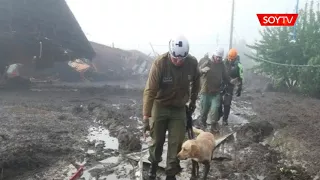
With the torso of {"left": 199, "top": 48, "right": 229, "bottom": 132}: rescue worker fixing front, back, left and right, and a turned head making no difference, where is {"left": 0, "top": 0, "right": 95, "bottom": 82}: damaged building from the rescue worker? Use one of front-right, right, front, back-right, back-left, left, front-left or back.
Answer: back-right

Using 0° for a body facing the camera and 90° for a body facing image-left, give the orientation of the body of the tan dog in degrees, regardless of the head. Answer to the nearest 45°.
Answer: approximately 45°

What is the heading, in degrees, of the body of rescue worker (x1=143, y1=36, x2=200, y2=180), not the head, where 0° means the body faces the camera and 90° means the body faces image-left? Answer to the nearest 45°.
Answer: approximately 0°

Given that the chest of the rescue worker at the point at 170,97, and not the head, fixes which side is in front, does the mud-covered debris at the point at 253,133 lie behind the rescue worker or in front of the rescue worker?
behind

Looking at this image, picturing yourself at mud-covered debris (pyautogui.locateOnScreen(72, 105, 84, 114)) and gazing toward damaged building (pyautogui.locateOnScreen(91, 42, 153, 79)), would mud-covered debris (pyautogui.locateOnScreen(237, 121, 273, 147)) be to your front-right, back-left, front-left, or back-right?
back-right

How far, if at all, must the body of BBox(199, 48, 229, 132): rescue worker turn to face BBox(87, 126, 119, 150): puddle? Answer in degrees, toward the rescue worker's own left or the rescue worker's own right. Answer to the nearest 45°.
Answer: approximately 90° to the rescue worker's own right

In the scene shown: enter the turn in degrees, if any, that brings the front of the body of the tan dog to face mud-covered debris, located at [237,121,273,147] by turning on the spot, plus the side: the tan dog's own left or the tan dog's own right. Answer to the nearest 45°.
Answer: approximately 135° to the tan dog's own right

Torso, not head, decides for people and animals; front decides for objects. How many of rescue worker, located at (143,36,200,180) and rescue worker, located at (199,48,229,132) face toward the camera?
2
